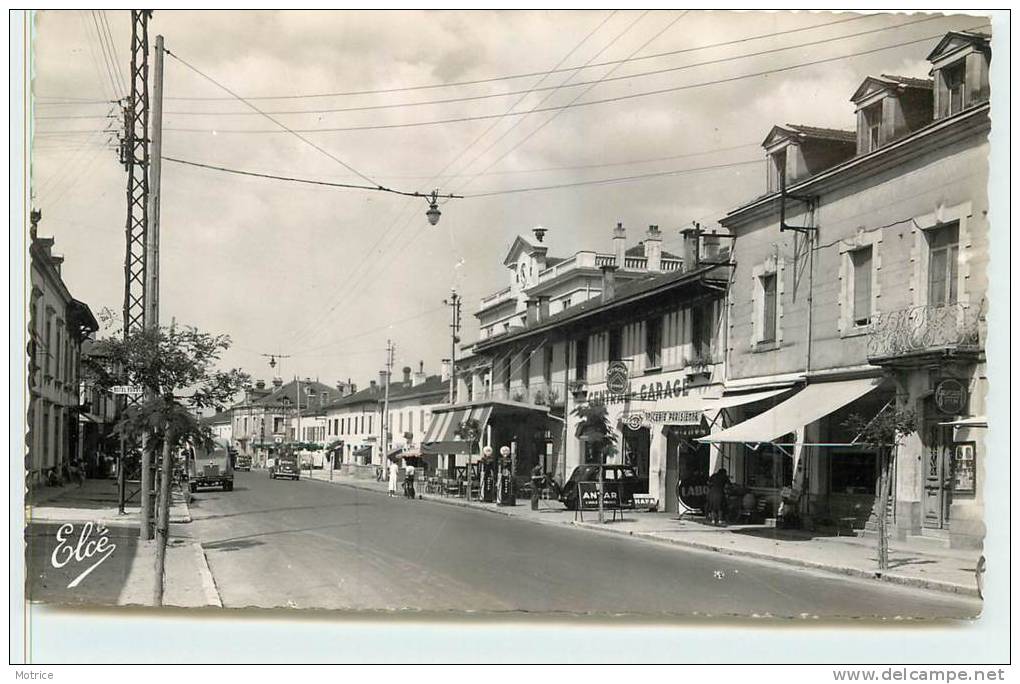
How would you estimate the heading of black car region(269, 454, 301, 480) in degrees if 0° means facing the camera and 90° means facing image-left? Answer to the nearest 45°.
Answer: approximately 0°

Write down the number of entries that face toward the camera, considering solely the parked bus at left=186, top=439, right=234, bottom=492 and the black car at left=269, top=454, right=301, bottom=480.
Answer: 2

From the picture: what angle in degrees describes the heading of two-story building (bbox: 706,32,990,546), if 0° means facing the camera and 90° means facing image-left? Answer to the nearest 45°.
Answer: approximately 45°

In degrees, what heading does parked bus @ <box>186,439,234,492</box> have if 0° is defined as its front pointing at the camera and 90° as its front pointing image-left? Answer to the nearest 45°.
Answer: approximately 0°
